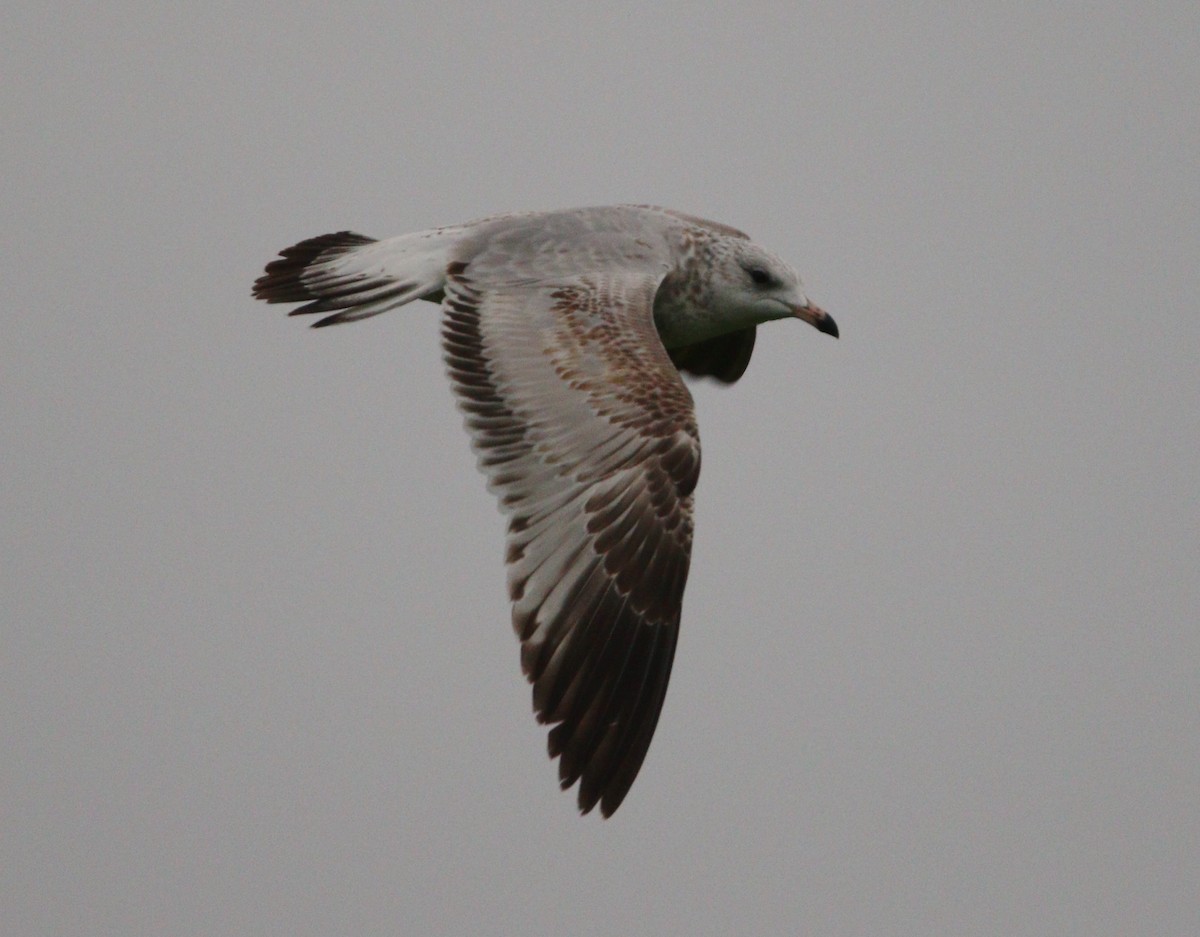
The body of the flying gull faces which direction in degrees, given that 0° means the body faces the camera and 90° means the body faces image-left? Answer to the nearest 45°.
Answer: approximately 270°
